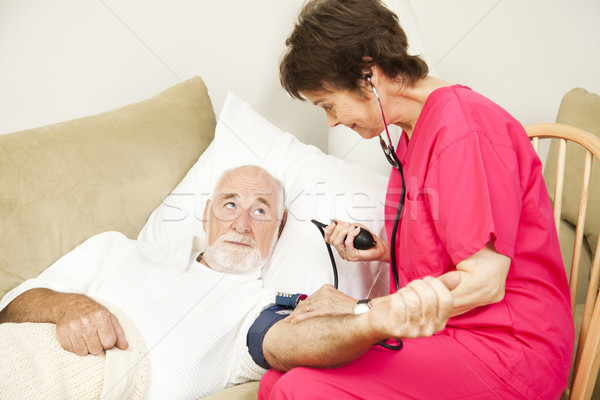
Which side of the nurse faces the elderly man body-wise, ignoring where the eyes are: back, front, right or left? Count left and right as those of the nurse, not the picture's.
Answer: front

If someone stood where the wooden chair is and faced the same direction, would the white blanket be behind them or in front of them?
in front

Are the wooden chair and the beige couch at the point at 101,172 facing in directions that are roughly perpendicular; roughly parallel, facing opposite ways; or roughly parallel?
roughly perpendicular

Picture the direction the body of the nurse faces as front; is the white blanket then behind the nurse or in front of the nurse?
in front

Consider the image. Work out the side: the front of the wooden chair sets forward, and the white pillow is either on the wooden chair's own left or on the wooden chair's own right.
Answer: on the wooden chair's own right

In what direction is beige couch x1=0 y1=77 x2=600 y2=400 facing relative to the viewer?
toward the camera

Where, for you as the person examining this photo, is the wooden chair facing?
facing the viewer and to the left of the viewer

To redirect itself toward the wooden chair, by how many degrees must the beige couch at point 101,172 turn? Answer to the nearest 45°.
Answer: approximately 90° to its left

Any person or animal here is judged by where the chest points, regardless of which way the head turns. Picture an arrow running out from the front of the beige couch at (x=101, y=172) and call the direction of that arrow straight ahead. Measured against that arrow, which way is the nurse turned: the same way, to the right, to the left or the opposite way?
to the right

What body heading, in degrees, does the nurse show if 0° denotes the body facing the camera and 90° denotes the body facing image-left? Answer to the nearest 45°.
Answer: approximately 90°

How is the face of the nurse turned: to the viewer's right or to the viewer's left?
to the viewer's left

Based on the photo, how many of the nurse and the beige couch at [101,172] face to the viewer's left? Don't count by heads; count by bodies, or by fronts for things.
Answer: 1
